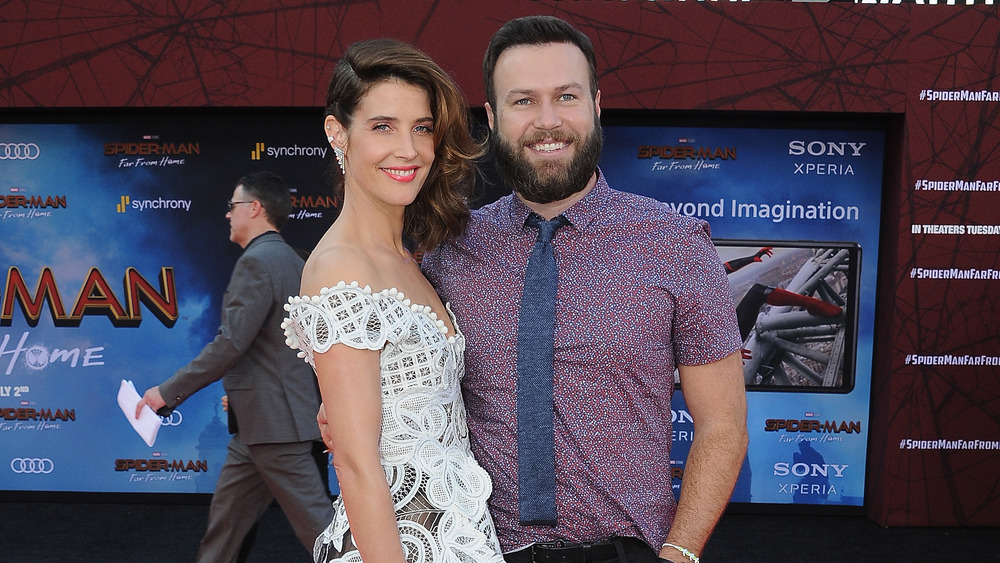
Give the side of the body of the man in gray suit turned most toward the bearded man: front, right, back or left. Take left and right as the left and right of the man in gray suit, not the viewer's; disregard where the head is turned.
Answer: left

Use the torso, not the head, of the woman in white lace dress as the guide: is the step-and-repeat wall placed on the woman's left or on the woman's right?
on the woman's left

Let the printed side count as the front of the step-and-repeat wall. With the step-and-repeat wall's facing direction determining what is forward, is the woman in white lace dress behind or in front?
in front

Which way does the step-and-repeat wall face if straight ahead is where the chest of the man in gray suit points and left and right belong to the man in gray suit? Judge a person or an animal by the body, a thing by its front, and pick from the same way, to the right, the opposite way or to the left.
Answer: to the left

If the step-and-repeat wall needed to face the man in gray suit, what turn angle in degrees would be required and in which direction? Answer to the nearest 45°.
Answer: approximately 45° to its right

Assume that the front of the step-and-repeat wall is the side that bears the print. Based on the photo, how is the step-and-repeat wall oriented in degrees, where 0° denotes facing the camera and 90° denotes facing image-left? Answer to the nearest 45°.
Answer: approximately 0°

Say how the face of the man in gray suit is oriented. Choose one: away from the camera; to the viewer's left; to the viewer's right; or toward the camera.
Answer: to the viewer's left

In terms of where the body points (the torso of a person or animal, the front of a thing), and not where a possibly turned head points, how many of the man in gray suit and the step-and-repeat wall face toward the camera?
1

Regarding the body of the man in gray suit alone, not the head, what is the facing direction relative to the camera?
to the viewer's left
